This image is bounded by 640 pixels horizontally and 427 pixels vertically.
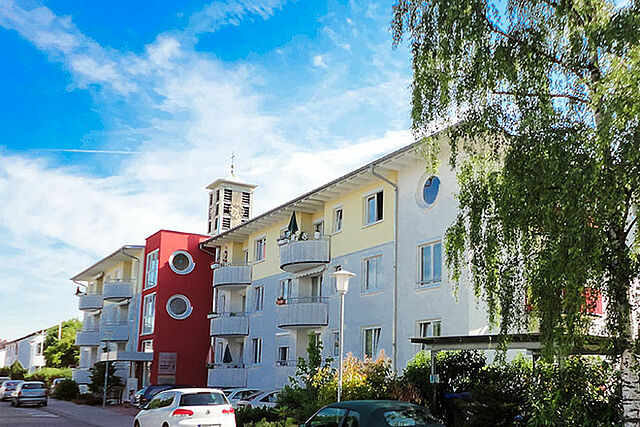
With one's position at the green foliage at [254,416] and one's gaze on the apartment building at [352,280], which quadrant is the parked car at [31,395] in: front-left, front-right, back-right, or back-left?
front-left

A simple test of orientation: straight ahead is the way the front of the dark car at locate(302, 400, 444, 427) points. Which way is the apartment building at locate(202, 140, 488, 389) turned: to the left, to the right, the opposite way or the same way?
to the left

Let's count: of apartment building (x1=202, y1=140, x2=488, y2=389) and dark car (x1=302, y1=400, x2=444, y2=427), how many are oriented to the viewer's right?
0

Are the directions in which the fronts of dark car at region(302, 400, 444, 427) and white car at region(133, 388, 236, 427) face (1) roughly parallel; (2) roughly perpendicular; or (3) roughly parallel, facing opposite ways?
roughly parallel

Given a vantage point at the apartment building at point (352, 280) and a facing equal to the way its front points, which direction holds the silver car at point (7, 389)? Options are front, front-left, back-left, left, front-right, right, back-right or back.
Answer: right

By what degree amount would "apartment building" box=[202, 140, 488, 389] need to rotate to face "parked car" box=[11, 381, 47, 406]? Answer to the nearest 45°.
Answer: approximately 90° to its right

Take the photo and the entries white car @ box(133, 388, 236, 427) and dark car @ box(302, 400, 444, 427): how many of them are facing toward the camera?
0

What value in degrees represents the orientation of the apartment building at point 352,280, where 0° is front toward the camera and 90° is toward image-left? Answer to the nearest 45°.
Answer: approximately 45°

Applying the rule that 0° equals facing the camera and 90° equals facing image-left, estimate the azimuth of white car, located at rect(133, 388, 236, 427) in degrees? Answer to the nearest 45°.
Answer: approximately 135°

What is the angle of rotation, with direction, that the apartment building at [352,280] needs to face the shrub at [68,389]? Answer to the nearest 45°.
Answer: approximately 90° to its right

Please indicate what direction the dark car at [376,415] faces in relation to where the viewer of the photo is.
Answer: facing away from the viewer and to the left of the viewer

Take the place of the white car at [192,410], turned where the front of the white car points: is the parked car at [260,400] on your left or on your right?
on your right
